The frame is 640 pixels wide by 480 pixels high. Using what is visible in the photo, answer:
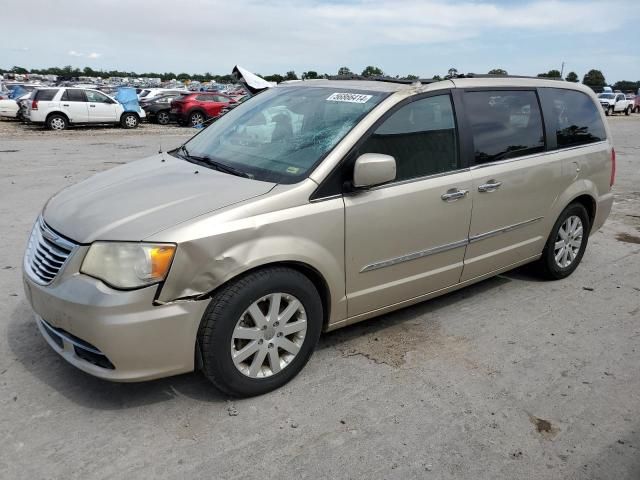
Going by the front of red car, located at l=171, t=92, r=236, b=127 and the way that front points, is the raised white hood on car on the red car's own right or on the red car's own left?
on the red car's own right

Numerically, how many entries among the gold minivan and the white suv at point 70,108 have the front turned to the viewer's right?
1

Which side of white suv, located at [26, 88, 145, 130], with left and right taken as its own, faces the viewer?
right

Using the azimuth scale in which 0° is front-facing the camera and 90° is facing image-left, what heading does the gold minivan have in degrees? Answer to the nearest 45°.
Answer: approximately 45°

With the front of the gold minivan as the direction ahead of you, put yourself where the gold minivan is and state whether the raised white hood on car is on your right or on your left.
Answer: on your right

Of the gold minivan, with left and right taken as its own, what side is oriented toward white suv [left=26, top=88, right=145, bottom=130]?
right

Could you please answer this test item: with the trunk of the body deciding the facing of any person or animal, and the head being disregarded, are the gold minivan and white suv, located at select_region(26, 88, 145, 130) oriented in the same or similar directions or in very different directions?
very different directions
